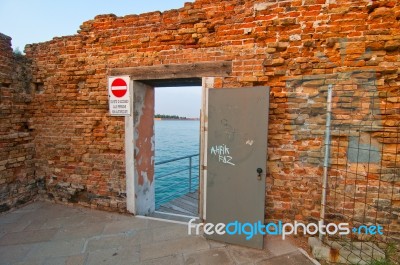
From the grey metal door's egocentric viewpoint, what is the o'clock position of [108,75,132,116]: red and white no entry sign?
The red and white no entry sign is roughly at 2 o'clock from the grey metal door.

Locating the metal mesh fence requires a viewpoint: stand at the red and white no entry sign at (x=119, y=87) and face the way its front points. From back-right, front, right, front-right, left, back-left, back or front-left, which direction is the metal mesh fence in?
left

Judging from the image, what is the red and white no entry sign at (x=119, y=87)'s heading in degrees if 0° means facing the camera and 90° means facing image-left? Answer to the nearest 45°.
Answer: approximately 45°

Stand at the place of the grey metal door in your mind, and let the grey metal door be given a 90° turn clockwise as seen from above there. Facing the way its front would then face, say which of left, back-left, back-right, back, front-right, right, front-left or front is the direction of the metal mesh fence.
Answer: back-right

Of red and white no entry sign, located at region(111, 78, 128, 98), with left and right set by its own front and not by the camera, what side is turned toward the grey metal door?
left

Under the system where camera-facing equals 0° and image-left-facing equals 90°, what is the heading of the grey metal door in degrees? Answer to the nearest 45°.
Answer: approximately 45°

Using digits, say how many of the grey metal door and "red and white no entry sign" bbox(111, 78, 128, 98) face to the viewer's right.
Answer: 0
